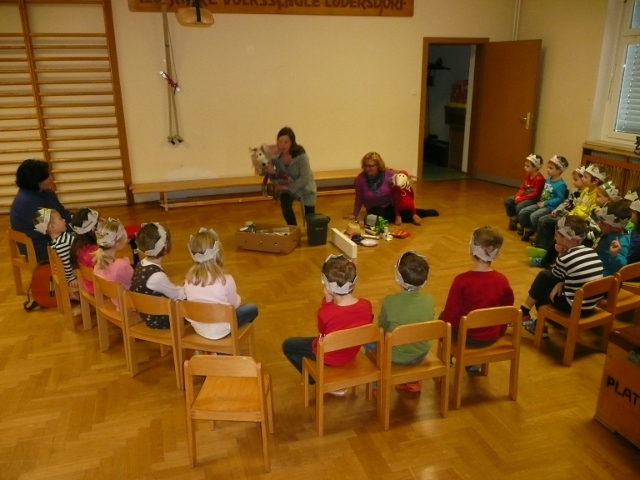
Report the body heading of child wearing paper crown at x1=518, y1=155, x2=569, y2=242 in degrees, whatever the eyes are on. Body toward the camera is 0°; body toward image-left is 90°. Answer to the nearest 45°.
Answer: approximately 45°

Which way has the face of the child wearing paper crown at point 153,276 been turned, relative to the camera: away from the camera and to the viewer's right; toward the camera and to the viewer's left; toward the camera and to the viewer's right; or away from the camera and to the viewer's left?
away from the camera and to the viewer's right

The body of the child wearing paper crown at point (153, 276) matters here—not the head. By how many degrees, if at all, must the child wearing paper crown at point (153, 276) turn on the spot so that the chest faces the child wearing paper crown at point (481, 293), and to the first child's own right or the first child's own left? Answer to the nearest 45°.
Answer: approximately 90° to the first child's own right

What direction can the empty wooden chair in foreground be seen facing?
away from the camera

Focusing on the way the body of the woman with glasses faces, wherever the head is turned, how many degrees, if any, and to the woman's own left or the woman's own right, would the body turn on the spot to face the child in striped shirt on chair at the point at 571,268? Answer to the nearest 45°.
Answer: approximately 45° to the woman's own left

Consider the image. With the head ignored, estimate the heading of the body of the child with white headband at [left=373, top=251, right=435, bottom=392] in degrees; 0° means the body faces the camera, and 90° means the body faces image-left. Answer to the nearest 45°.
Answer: approximately 180°

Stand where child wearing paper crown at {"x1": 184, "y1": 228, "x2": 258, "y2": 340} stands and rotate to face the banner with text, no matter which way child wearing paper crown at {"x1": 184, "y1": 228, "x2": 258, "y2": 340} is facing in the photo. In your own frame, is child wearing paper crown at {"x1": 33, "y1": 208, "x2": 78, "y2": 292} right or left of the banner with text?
left

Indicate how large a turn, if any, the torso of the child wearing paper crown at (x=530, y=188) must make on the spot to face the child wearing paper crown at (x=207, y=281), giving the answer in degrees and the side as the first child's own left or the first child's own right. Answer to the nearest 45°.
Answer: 0° — they already face them

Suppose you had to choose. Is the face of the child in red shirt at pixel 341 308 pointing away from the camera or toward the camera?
away from the camera

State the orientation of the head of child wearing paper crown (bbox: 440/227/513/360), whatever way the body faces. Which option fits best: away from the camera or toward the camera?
away from the camera

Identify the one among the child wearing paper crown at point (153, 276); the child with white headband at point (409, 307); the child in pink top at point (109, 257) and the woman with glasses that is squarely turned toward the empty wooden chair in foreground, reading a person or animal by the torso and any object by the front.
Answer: the woman with glasses

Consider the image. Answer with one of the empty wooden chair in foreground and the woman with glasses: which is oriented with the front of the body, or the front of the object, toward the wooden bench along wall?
the empty wooden chair in foreground

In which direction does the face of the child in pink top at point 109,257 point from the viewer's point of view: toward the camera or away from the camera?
away from the camera

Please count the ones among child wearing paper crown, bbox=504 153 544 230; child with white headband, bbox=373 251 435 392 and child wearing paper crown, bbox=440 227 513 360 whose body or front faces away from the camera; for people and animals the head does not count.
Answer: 2

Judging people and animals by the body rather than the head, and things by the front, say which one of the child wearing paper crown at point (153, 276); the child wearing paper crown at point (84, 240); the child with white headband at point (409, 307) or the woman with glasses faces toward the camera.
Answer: the woman with glasses
